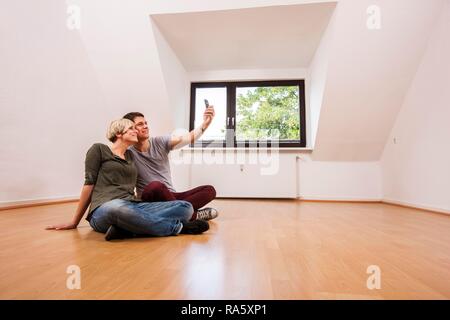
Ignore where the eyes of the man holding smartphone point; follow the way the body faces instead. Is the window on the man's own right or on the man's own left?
on the man's own left
